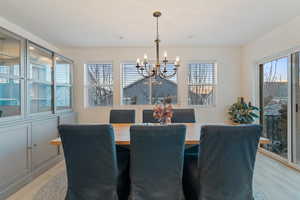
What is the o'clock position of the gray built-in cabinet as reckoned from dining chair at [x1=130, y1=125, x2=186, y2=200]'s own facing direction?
The gray built-in cabinet is roughly at 10 o'clock from the dining chair.

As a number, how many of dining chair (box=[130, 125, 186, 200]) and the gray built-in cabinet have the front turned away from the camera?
1

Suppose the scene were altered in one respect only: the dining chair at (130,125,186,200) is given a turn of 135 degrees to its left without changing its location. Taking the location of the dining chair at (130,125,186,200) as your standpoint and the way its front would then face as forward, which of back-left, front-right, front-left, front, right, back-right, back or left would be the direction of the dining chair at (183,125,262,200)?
back-left

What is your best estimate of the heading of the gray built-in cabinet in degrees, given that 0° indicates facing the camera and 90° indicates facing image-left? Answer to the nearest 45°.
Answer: approximately 315°

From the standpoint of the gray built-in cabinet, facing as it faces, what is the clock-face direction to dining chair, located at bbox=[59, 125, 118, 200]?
The dining chair is roughly at 1 o'clock from the gray built-in cabinet.

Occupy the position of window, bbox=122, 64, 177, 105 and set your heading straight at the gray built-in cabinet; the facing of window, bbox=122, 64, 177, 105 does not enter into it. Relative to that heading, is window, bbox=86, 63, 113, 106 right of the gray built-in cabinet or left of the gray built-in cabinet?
right

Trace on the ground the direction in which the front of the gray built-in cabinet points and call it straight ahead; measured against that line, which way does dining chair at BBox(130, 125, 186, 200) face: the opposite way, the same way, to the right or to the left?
to the left

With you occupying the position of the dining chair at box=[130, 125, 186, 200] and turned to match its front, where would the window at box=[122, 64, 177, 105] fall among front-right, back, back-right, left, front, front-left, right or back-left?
front

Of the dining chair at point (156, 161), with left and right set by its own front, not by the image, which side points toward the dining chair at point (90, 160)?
left

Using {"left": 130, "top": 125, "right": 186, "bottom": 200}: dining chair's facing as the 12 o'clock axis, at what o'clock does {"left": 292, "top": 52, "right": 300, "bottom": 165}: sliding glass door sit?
The sliding glass door is roughly at 2 o'clock from the dining chair.

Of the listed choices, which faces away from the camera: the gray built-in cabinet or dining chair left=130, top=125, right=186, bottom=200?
the dining chair

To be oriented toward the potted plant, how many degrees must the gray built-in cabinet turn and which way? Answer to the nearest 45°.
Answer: approximately 45° to its left

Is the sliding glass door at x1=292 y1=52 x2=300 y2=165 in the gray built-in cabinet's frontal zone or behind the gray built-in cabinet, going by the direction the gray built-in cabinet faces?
frontal zone

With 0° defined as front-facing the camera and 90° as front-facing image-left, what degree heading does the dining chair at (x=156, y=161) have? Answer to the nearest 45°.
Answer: approximately 180°

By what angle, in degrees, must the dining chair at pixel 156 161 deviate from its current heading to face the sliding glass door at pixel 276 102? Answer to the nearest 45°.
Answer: approximately 45° to its right

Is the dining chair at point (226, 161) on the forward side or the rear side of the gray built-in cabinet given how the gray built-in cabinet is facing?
on the forward side
